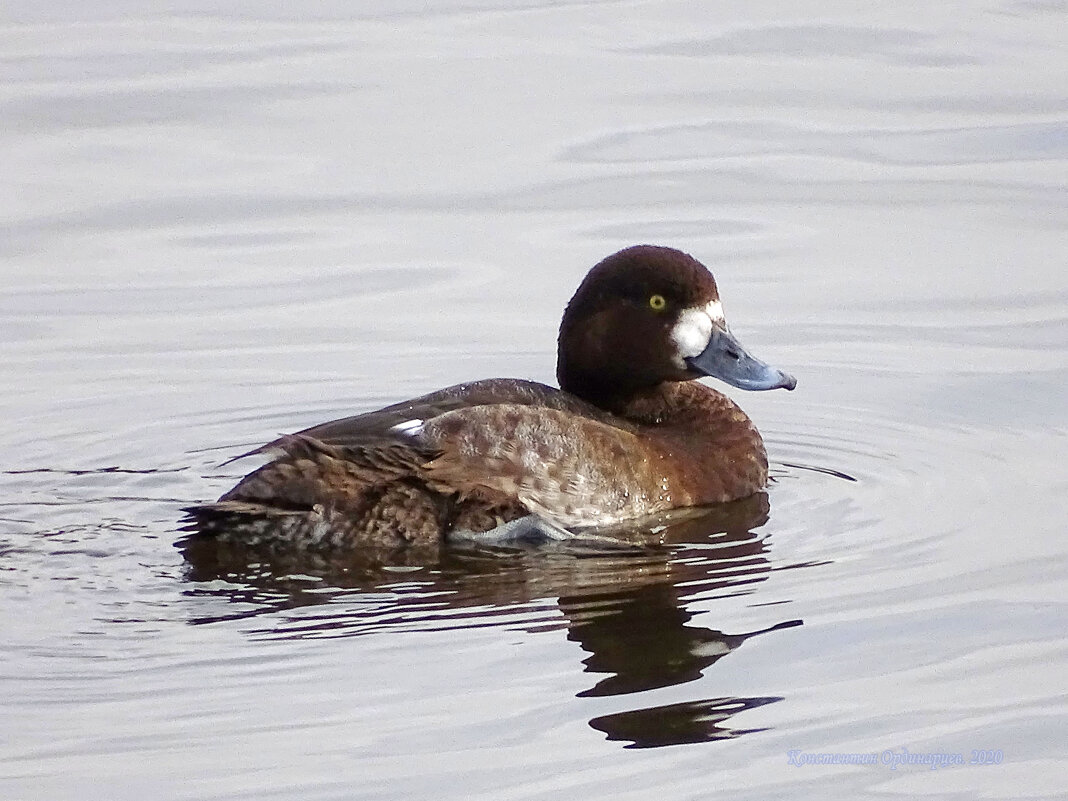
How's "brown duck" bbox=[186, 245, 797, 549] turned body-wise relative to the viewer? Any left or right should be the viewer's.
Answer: facing to the right of the viewer
